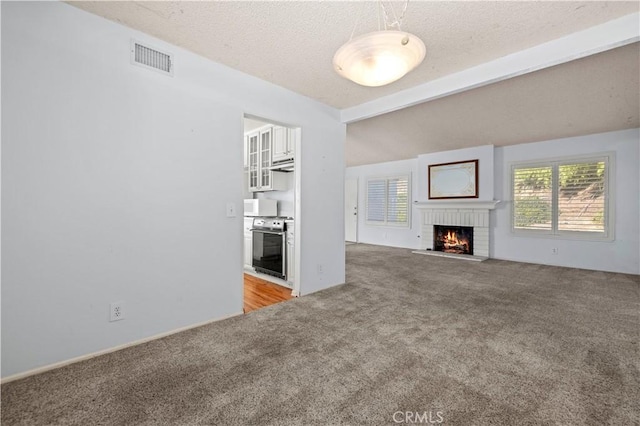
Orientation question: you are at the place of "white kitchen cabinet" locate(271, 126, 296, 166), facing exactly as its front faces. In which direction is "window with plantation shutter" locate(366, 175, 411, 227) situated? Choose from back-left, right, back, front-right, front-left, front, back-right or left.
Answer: left

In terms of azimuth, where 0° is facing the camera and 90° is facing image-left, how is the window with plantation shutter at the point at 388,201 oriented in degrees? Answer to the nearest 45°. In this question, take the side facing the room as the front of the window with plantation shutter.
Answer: approximately 45°

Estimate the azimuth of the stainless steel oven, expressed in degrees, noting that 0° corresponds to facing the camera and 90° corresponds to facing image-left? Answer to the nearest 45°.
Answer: approximately 45°

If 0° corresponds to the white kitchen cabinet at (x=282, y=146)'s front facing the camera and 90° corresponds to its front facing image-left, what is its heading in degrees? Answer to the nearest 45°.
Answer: approximately 315°

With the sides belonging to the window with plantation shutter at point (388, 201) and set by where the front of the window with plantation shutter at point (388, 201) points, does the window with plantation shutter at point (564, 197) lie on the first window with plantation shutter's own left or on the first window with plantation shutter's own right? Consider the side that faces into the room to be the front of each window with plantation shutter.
on the first window with plantation shutter's own left

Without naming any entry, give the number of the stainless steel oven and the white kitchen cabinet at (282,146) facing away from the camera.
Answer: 0

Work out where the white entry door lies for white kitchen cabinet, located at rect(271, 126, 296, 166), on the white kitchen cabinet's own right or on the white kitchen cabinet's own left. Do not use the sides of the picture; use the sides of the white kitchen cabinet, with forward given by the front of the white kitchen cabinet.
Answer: on the white kitchen cabinet's own left

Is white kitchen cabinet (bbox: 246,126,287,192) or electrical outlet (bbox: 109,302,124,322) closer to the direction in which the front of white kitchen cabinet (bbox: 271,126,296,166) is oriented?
the electrical outlet

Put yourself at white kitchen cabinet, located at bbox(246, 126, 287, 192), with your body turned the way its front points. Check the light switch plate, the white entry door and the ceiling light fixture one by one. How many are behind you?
1
